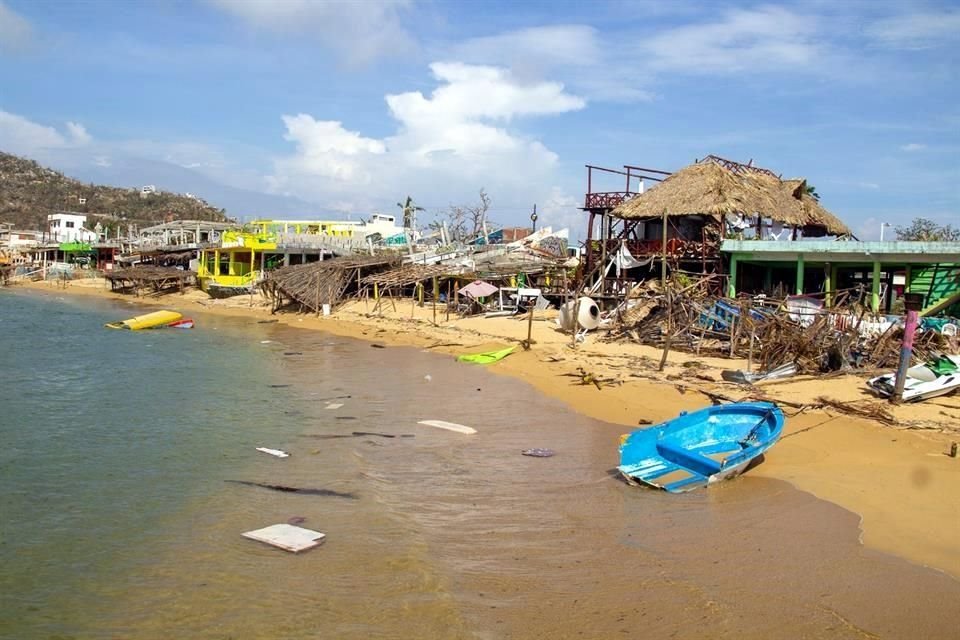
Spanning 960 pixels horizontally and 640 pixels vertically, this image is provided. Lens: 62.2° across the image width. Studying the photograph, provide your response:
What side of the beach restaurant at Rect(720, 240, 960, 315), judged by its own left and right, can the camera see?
front

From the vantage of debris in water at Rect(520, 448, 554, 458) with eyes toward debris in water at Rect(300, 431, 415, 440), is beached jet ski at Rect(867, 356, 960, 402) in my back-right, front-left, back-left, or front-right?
back-right

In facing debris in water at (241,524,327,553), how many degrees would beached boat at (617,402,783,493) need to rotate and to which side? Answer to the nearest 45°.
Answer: approximately 180°

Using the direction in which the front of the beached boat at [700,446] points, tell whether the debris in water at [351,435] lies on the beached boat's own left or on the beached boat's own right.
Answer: on the beached boat's own left

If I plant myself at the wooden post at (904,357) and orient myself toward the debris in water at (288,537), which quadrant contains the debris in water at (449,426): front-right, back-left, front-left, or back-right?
front-right

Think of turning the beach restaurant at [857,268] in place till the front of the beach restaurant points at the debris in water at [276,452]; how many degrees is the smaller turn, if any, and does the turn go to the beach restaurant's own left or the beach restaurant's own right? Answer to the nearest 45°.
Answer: approximately 45° to the beach restaurant's own right

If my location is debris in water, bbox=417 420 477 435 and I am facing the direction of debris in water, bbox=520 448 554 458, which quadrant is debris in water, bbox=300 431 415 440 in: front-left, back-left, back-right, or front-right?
back-right

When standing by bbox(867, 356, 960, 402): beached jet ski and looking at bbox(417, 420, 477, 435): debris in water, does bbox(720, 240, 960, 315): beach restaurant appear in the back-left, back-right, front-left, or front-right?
back-right

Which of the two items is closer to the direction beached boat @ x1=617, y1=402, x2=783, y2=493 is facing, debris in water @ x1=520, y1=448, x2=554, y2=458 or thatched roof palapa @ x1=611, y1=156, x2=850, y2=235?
the thatched roof palapa

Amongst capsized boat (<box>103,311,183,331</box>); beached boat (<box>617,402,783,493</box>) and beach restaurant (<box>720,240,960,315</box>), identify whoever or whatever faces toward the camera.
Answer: the beach restaurant

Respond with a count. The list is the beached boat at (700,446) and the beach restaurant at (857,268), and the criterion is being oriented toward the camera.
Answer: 1

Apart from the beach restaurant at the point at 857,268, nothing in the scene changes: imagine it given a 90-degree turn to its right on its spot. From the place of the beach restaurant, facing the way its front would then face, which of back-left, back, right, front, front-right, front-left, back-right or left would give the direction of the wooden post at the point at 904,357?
left

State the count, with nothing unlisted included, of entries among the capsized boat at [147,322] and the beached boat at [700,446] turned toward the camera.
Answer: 0

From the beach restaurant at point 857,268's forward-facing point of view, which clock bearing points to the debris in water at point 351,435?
The debris in water is roughly at 1 o'clock from the beach restaurant.

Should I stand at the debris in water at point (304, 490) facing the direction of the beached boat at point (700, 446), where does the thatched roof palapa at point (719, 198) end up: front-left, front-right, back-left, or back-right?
front-left

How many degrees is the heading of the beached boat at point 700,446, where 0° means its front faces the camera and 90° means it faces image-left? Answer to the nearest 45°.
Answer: approximately 225°
